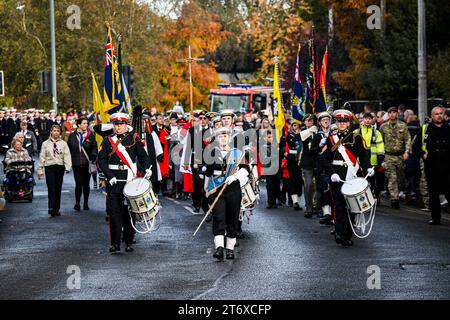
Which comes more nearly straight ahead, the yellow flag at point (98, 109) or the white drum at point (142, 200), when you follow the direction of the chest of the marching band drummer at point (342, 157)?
the white drum

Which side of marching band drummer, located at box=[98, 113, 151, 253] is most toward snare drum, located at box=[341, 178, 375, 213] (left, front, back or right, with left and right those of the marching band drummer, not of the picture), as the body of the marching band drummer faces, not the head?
left

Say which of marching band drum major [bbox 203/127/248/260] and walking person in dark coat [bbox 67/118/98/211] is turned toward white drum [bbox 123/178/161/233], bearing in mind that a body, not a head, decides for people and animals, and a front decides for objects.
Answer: the walking person in dark coat

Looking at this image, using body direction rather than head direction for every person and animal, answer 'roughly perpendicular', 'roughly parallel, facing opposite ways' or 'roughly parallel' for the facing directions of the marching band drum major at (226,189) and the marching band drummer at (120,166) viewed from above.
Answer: roughly parallel

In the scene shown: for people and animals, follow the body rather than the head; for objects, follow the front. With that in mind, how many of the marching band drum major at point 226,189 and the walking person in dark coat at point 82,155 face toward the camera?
2

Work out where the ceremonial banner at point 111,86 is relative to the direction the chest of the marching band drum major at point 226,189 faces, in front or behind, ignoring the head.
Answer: behind

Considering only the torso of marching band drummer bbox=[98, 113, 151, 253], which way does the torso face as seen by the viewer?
toward the camera

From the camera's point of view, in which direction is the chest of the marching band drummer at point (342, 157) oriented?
toward the camera

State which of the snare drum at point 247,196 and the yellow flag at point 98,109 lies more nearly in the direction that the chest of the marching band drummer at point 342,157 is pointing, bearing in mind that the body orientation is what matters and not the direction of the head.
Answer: the snare drum

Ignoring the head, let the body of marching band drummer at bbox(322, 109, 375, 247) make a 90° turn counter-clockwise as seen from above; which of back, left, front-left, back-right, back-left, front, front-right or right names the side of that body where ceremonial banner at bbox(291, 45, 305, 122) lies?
left

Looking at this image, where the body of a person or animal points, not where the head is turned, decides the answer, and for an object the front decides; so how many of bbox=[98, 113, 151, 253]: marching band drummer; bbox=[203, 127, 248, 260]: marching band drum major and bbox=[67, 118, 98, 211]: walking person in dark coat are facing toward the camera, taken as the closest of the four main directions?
3

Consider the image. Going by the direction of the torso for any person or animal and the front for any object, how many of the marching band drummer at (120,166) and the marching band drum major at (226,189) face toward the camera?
2

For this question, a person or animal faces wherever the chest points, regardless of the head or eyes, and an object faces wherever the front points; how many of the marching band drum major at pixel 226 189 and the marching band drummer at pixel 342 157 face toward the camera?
2
